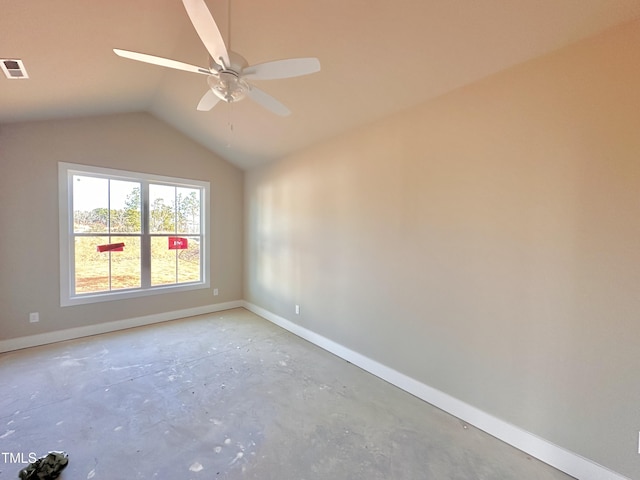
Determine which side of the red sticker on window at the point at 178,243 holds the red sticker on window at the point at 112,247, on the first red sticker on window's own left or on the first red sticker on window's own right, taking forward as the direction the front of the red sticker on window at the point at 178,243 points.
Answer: on the first red sticker on window's own right

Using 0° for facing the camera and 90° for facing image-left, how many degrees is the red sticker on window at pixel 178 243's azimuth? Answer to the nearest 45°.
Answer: approximately 0°

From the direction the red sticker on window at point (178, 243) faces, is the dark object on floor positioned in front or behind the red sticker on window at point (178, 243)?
in front

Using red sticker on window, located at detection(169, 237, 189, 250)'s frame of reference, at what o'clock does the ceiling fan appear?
The ceiling fan is roughly at 12 o'clock from the red sticker on window.
